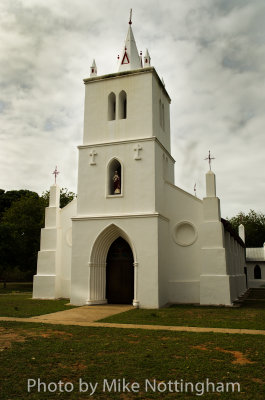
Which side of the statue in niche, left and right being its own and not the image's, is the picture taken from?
front

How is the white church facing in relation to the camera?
toward the camera

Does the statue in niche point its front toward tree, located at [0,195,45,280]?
no

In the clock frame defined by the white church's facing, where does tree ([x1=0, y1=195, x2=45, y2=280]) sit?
The tree is roughly at 5 o'clock from the white church.

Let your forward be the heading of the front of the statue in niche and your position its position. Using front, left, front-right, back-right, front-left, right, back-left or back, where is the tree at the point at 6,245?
back-right

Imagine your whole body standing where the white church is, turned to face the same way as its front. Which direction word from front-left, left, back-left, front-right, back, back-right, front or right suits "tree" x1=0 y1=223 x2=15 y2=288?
back-right
